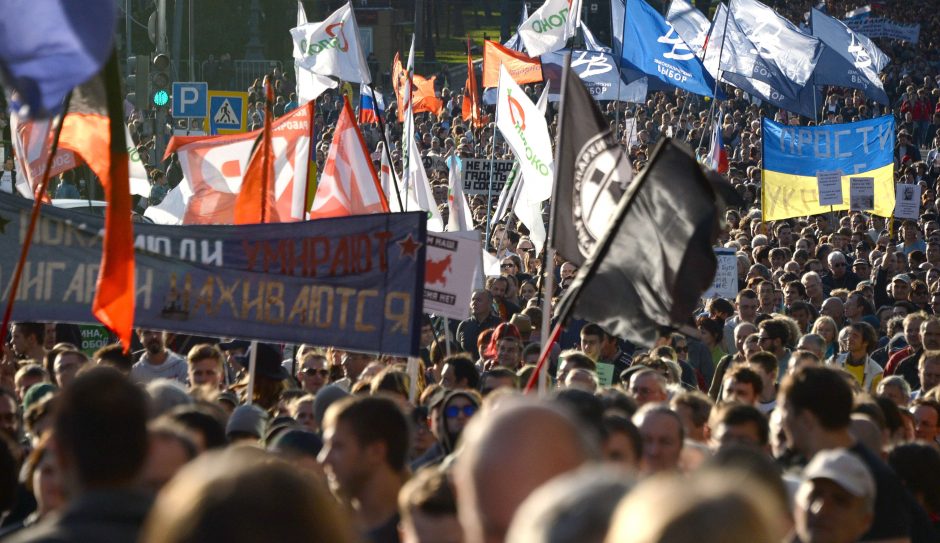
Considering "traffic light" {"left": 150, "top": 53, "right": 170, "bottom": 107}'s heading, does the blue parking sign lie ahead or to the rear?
ahead

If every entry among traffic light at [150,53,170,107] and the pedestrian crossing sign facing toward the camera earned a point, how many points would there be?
2

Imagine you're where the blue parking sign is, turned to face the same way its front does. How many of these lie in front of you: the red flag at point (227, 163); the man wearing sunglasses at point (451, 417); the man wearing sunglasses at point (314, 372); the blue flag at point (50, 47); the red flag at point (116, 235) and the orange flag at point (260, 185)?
6

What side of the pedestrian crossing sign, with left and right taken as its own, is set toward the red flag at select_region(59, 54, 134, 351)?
front

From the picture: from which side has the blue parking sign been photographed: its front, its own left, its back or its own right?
front

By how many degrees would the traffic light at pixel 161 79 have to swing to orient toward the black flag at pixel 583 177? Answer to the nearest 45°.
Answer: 0° — it already faces it

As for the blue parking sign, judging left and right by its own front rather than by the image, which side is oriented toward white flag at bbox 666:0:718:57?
left

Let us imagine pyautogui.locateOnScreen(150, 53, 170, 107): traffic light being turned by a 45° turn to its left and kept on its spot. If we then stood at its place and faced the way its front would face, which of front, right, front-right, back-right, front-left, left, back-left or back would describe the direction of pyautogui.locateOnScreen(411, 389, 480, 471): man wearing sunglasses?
front-right

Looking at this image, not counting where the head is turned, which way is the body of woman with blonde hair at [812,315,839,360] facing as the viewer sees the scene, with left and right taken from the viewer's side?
facing the viewer and to the left of the viewer

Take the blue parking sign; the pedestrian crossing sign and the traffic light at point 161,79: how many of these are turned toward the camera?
3

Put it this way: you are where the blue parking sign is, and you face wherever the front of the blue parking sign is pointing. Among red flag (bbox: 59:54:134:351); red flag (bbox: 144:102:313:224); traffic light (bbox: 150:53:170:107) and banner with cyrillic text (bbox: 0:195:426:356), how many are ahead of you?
3

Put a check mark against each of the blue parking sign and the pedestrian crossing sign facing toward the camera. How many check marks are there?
2

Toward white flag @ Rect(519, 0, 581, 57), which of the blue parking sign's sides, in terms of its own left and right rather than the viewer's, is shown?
left

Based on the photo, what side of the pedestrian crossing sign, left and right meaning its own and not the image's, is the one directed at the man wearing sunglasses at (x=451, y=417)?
front

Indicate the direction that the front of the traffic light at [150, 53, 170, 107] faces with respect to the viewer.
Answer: facing the viewer
